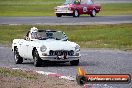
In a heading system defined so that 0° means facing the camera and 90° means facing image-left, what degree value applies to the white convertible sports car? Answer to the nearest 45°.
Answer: approximately 315°
